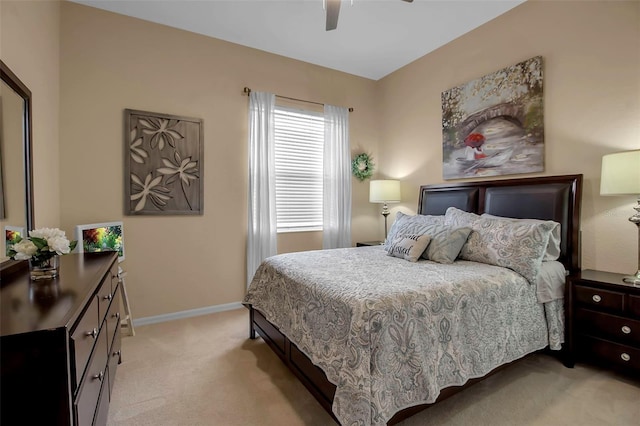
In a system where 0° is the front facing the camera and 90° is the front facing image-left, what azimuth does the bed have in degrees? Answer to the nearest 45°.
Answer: approximately 45°

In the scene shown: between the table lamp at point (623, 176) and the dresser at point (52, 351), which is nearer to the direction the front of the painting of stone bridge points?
the dresser

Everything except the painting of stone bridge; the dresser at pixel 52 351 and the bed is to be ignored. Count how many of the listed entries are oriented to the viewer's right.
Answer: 1

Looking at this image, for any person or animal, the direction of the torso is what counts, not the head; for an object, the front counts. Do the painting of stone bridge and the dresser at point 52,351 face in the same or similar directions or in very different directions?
very different directions

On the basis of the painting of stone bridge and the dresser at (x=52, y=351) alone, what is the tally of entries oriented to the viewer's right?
1

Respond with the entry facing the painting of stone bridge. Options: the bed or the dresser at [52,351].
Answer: the dresser

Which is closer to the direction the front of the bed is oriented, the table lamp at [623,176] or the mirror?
the mirror

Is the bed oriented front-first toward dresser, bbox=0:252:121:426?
yes

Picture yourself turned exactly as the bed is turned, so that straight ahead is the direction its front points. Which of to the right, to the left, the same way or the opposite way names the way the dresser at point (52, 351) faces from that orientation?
the opposite way

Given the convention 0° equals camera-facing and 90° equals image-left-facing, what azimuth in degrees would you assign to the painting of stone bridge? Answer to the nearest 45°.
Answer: approximately 45°

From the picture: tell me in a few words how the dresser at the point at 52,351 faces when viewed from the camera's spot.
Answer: facing to the right of the viewer
